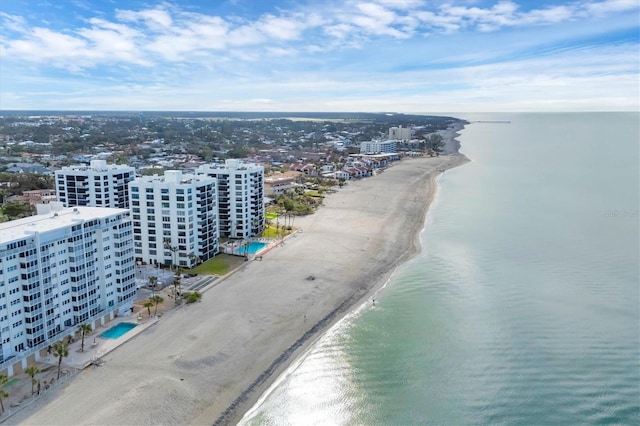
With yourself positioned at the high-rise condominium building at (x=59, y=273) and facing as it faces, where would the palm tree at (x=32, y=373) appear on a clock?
The palm tree is roughly at 2 o'clock from the high-rise condominium building.

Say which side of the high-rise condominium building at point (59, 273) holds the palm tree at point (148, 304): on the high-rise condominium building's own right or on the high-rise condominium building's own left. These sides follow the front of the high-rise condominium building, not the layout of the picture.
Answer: on the high-rise condominium building's own left

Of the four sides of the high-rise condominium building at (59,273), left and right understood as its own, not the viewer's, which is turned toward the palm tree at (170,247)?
left

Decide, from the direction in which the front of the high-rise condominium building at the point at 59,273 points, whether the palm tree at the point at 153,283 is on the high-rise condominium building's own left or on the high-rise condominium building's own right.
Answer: on the high-rise condominium building's own left

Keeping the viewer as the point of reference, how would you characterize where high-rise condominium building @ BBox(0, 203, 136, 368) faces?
facing the viewer and to the right of the viewer
